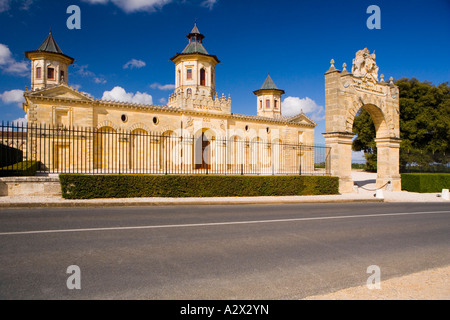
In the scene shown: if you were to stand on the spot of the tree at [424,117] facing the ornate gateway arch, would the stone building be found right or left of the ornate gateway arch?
right

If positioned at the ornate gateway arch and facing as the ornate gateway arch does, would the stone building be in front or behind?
behind

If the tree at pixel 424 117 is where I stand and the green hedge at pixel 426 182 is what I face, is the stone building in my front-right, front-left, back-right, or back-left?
front-right

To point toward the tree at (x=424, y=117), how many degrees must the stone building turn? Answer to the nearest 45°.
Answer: approximately 45° to its left

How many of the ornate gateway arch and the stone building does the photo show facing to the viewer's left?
0

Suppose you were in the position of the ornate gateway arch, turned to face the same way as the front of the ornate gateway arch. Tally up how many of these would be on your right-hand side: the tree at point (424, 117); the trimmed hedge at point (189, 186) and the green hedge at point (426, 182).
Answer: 1

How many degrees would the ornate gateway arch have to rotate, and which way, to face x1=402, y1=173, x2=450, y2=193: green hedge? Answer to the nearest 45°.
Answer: approximately 90° to its left

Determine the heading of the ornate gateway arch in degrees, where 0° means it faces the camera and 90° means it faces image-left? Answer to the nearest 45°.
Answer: approximately 315°

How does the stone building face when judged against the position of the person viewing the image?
facing the viewer and to the right of the viewer

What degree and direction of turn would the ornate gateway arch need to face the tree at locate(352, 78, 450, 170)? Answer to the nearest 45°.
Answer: approximately 135° to its left

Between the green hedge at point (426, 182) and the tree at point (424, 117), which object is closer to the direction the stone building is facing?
the green hedge
